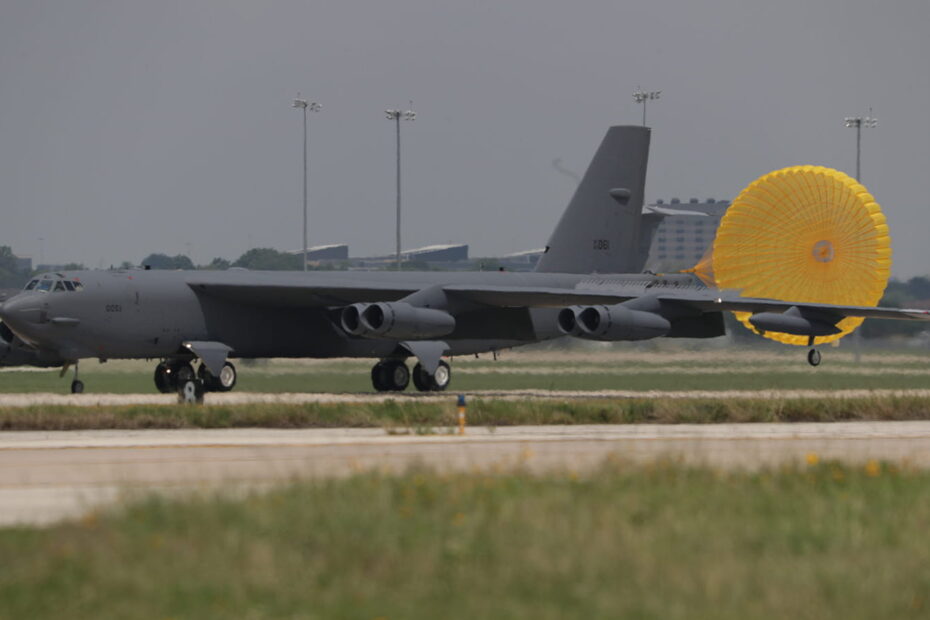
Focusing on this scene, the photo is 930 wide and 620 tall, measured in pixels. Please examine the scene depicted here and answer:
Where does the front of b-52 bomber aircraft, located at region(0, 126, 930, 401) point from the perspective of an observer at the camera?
facing the viewer and to the left of the viewer
